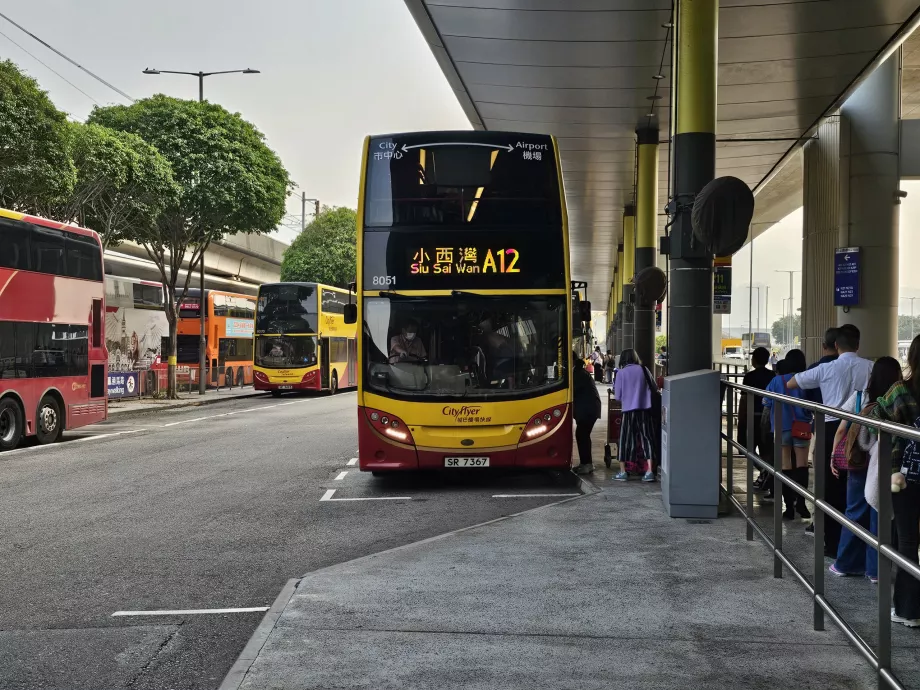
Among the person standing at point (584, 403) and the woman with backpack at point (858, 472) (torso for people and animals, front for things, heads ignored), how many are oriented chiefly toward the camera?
0

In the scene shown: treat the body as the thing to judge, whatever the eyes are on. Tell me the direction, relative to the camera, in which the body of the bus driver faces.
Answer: toward the camera

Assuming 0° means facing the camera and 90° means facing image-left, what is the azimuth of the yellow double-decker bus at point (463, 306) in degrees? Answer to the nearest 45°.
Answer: approximately 0°

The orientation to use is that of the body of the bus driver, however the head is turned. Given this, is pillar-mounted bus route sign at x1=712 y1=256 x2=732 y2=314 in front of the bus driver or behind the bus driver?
in front

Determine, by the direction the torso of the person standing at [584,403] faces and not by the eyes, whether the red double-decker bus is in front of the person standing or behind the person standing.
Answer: in front

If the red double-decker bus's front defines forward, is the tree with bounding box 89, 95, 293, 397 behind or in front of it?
behind

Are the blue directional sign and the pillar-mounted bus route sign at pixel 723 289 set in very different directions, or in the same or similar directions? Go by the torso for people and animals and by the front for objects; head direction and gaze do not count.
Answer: same or similar directions

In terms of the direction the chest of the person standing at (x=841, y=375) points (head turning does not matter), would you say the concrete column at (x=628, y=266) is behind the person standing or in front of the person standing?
in front

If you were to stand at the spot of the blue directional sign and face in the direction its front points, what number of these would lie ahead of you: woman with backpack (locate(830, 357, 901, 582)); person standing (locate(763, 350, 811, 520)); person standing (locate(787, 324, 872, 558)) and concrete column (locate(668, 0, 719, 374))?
4

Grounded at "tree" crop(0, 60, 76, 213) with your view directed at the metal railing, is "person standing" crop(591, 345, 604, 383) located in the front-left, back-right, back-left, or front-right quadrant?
front-left

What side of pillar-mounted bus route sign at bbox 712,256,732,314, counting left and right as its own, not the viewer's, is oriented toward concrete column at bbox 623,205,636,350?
back

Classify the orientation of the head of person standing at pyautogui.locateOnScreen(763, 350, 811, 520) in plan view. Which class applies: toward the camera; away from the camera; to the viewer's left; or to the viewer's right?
away from the camera

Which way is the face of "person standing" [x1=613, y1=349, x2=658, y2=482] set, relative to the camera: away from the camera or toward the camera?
away from the camera

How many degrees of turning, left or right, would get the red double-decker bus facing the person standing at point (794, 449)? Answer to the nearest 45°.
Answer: approximately 45° to its left

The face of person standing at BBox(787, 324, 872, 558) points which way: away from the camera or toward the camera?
away from the camera

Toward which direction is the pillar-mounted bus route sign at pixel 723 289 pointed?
toward the camera

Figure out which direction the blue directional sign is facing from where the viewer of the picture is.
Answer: facing the viewer
